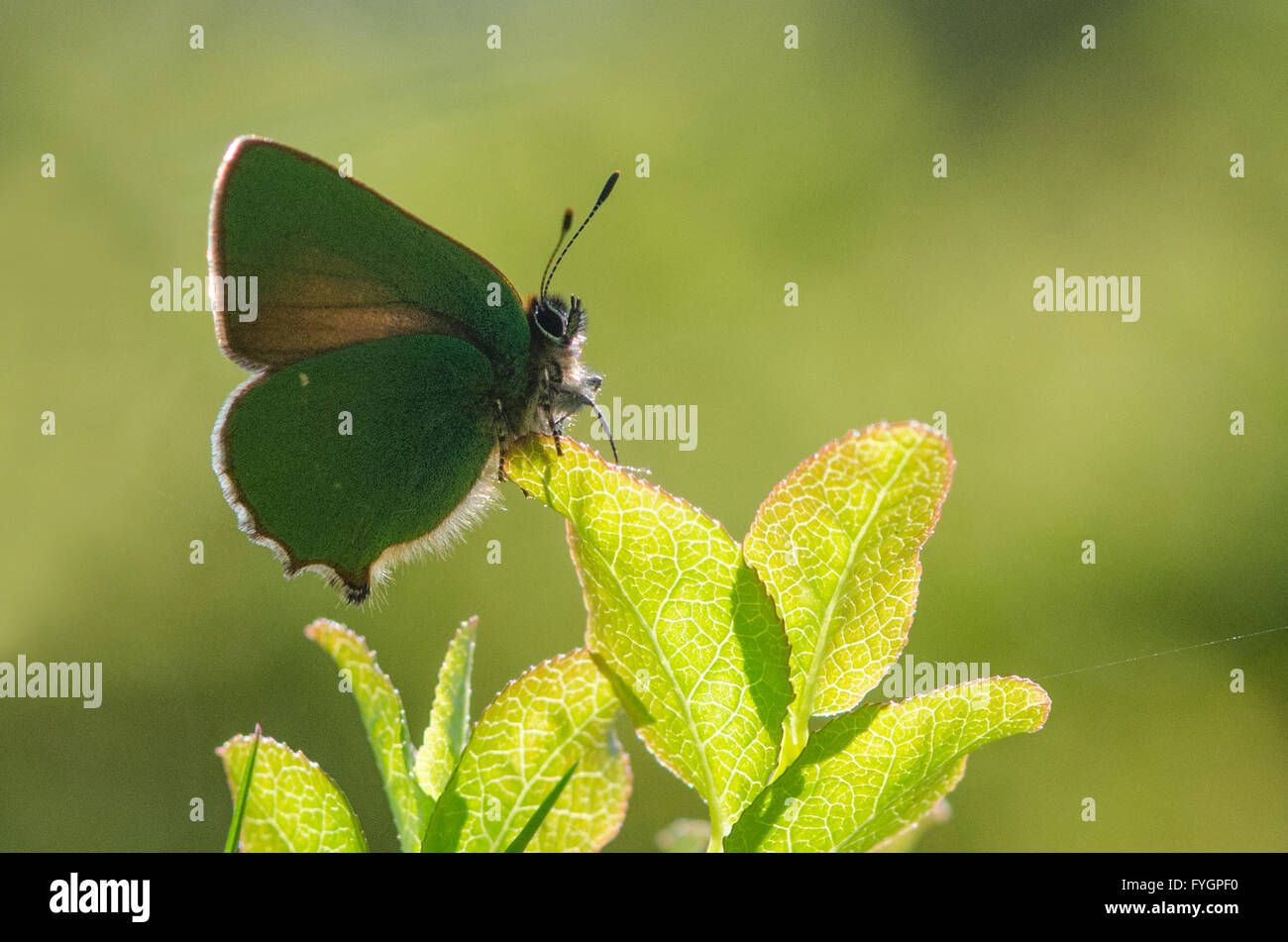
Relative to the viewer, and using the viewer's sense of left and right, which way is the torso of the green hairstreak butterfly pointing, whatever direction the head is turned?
facing to the right of the viewer
